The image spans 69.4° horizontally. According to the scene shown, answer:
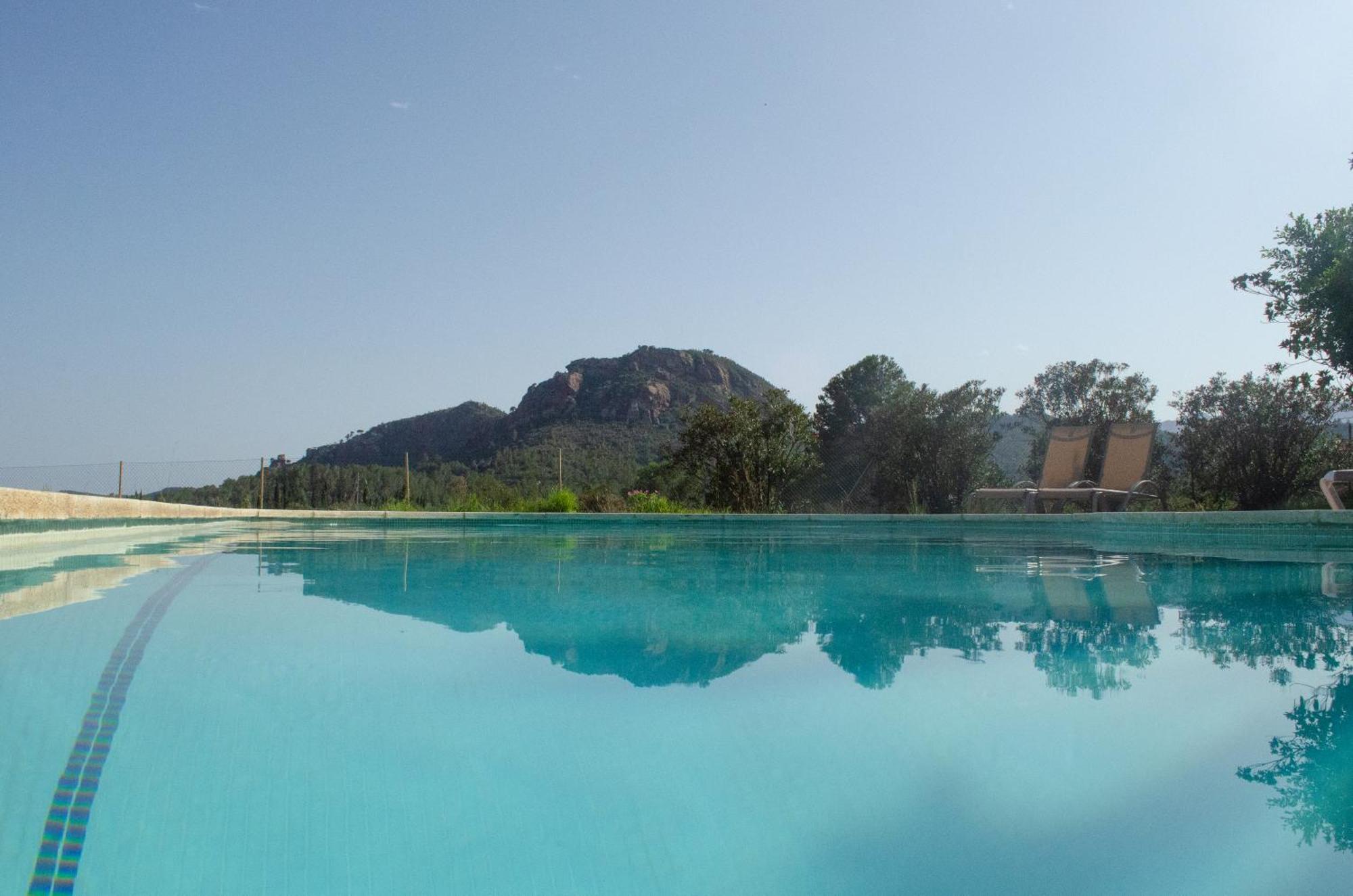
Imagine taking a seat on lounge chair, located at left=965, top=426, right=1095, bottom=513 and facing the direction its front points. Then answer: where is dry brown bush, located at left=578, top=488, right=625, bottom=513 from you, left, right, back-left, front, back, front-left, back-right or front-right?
front-right

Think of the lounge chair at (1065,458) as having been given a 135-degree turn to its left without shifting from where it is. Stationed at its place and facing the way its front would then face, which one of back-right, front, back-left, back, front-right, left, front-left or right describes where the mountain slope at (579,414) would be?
back-left

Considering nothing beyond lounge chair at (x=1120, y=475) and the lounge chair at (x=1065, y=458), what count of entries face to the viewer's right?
0

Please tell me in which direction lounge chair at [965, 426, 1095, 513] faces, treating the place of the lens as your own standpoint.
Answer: facing the viewer and to the left of the viewer

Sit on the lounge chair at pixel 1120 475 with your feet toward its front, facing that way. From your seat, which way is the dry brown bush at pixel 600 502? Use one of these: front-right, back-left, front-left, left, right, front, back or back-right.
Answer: front-right

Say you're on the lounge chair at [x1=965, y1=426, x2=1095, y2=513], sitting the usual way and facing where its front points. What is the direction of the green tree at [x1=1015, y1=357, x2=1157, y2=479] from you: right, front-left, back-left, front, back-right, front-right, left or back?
back-right

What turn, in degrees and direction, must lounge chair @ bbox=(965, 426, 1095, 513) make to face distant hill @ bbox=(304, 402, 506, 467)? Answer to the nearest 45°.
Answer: approximately 90° to its right

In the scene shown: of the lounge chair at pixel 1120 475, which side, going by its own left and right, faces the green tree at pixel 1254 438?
back
